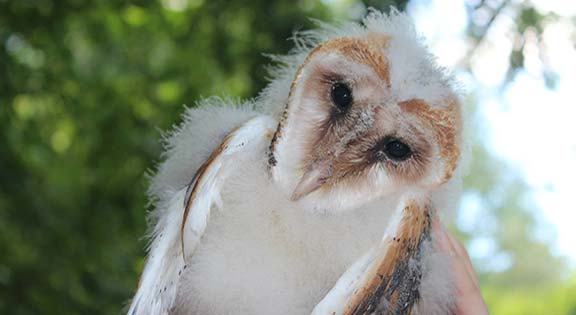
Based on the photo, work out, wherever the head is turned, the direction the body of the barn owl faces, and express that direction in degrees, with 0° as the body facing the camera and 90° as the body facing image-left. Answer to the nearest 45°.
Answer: approximately 0°
